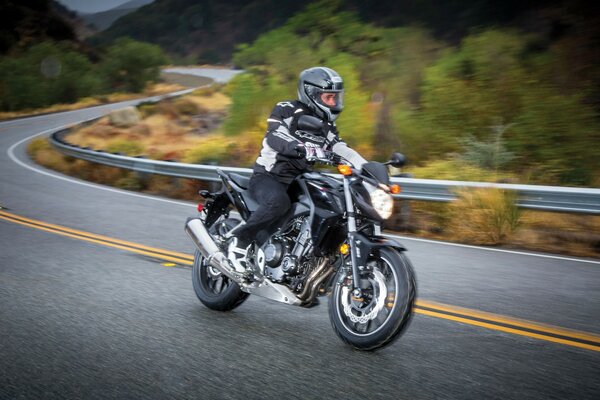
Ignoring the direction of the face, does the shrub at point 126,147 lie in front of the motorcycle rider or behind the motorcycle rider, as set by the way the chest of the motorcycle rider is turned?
behind

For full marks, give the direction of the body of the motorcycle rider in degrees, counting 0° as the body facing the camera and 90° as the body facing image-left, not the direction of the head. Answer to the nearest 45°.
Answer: approximately 315°

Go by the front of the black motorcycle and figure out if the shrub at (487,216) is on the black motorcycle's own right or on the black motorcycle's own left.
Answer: on the black motorcycle's own left

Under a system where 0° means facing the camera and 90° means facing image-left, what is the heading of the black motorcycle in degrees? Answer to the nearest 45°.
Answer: approximately 315°

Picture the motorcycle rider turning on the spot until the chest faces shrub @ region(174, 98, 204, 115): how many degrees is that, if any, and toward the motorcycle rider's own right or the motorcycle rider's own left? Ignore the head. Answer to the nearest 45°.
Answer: approximately 135° to the motorcycle rider's own left

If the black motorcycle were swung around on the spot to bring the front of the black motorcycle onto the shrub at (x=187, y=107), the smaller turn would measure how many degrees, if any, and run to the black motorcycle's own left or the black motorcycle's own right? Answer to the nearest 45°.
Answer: approximately 135° to the black motorcycle's own left

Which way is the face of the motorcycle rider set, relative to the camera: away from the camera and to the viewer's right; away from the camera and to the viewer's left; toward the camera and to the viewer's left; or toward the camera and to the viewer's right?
toward the camera and to the viewer's right

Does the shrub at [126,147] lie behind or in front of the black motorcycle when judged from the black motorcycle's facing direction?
behind
